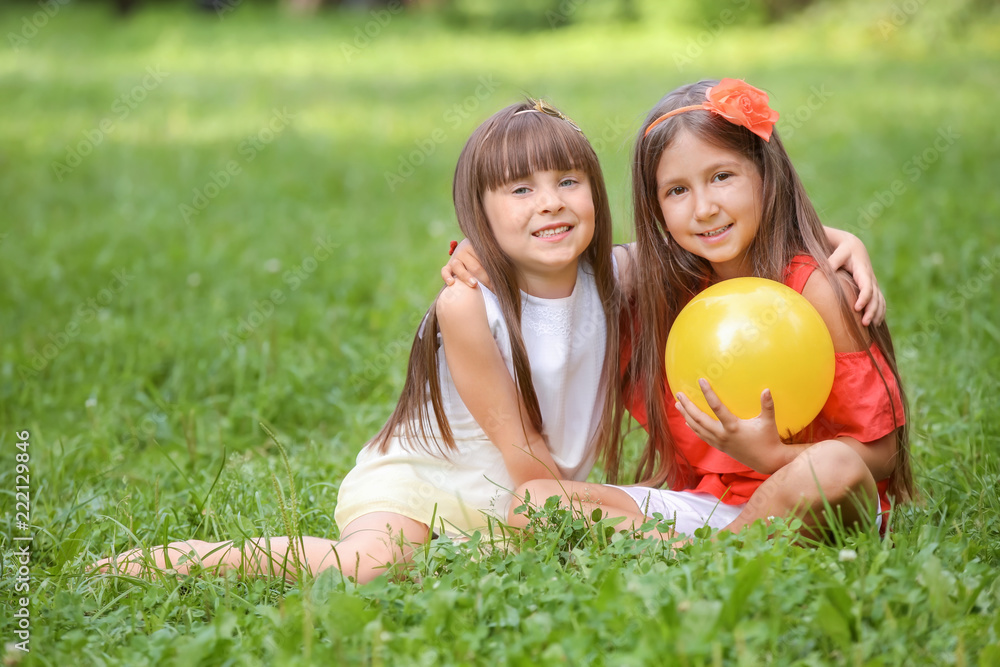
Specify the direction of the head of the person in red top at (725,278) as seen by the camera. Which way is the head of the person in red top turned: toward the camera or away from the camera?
toward the camera

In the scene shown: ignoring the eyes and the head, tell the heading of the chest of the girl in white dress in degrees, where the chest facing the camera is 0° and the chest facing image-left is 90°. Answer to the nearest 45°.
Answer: approximately 315°
